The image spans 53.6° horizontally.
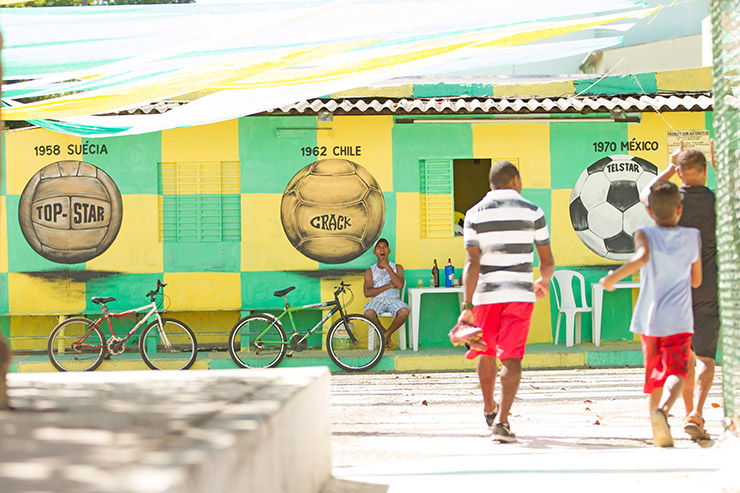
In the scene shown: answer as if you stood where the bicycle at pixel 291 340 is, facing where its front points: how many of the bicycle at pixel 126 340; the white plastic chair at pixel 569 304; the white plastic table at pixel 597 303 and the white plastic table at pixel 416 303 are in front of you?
3

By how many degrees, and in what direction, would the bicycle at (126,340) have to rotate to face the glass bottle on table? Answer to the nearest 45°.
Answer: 0° — it already faces it

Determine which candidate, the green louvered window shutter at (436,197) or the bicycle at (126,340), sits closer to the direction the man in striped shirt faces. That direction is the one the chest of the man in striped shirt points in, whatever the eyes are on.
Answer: the green louvered window shutter

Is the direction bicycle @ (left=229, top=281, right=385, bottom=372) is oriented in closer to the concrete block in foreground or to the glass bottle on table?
the glass bottle on table

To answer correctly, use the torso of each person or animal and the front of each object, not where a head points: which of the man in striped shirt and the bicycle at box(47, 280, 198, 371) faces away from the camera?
the man in striped shirt

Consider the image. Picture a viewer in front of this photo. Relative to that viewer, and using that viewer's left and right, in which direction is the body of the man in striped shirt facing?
facing away from the viewer

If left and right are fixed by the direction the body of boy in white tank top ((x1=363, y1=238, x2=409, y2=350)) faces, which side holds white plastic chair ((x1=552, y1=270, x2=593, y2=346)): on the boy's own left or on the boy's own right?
on the boy's own left

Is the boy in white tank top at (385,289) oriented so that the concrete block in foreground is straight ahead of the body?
yes

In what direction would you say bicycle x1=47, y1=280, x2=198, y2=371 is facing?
to the viewer's right

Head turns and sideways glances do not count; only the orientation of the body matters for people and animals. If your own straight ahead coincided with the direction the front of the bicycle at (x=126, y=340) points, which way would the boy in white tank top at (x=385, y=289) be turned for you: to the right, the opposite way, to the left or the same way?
to the right

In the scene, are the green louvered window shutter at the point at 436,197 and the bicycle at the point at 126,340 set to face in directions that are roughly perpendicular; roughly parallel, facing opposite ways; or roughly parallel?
roughly perpendicular

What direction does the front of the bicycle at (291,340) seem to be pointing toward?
to the viewer's right

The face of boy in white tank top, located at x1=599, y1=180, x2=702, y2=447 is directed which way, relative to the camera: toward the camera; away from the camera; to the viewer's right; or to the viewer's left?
away from the camera

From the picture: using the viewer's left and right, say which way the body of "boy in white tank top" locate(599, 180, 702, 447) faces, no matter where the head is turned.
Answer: facing away from the viewer

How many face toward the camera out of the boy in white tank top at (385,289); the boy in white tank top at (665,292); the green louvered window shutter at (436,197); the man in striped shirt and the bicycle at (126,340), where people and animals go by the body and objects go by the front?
2
